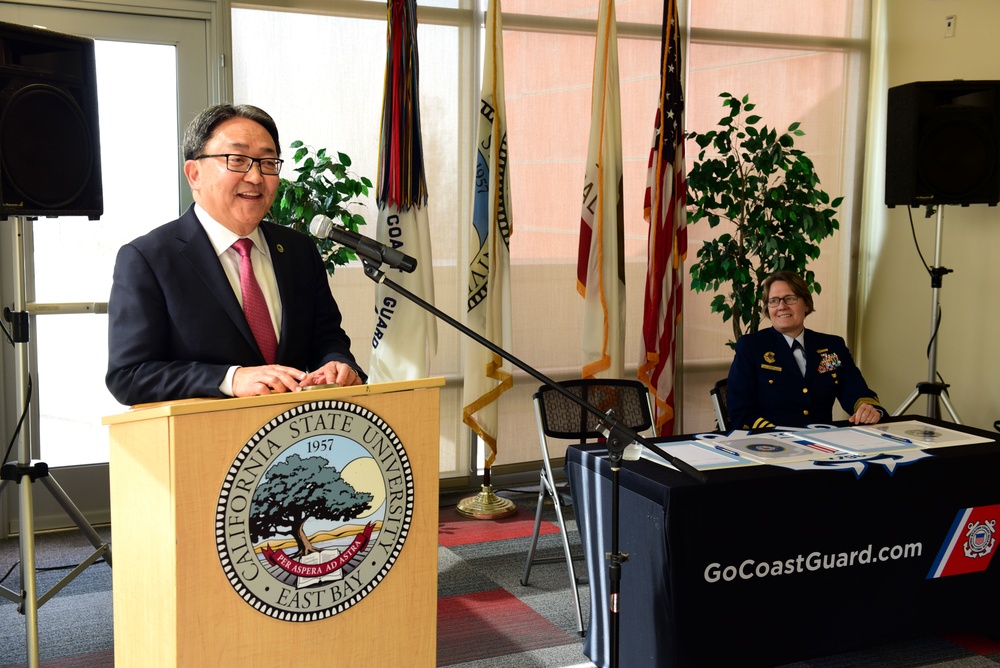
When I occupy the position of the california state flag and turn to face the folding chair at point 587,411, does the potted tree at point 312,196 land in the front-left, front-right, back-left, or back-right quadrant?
front-right

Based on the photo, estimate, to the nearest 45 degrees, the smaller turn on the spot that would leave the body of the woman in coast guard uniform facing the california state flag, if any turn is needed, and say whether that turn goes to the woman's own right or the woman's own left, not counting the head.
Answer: approximately 135° to the woman's own right

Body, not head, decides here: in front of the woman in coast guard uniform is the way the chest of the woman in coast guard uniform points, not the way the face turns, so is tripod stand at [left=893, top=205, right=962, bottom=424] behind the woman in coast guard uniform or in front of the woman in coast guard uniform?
behind

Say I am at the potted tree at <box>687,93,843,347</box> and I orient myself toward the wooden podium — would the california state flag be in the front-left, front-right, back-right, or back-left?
front-right

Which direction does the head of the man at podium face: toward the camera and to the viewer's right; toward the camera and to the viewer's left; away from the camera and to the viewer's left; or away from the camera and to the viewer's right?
toward the camera and to the viewer's right

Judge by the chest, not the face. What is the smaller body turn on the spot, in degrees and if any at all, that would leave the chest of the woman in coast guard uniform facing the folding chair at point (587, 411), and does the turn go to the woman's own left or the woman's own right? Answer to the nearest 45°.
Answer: approximately 90° to the woman's own right

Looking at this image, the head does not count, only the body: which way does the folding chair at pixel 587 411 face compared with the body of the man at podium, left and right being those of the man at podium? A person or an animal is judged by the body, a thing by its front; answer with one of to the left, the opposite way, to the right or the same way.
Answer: the same way

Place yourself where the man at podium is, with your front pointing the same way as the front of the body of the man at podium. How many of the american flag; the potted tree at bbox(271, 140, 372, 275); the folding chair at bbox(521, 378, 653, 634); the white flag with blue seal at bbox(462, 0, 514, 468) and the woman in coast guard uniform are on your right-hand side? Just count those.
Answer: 0

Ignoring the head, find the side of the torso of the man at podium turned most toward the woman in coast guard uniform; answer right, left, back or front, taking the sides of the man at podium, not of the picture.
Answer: left

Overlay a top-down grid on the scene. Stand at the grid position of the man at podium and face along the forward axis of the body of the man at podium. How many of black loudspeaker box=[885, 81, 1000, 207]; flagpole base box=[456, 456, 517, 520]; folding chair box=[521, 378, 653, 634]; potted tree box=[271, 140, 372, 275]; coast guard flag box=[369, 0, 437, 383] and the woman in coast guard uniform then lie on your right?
0

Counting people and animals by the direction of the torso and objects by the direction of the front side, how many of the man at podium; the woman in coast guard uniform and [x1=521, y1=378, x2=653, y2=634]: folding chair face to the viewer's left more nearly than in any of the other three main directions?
0

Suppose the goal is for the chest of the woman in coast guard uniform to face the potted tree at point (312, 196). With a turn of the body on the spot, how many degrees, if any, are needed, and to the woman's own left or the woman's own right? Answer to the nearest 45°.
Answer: approximately 90° to the woman's own right

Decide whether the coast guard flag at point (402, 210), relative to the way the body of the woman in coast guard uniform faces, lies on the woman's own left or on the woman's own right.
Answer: on the woman's own right

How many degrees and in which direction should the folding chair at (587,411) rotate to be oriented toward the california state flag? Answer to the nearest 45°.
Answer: approximately 135° to its left

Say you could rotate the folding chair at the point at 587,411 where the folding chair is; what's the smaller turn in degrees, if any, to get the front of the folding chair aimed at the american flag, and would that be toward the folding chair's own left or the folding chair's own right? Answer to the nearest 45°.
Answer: approximately 135° to the folding chair's own left

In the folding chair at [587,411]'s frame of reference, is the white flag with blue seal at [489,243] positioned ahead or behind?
behind

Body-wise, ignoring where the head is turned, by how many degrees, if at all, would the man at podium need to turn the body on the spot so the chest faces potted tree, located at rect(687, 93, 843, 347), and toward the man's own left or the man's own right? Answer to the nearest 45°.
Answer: approximately 90° to the man's own left

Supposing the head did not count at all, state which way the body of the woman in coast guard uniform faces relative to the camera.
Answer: toward the camera

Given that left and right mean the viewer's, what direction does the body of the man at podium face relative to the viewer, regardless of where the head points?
facing the viewer and to the right of the viewer
